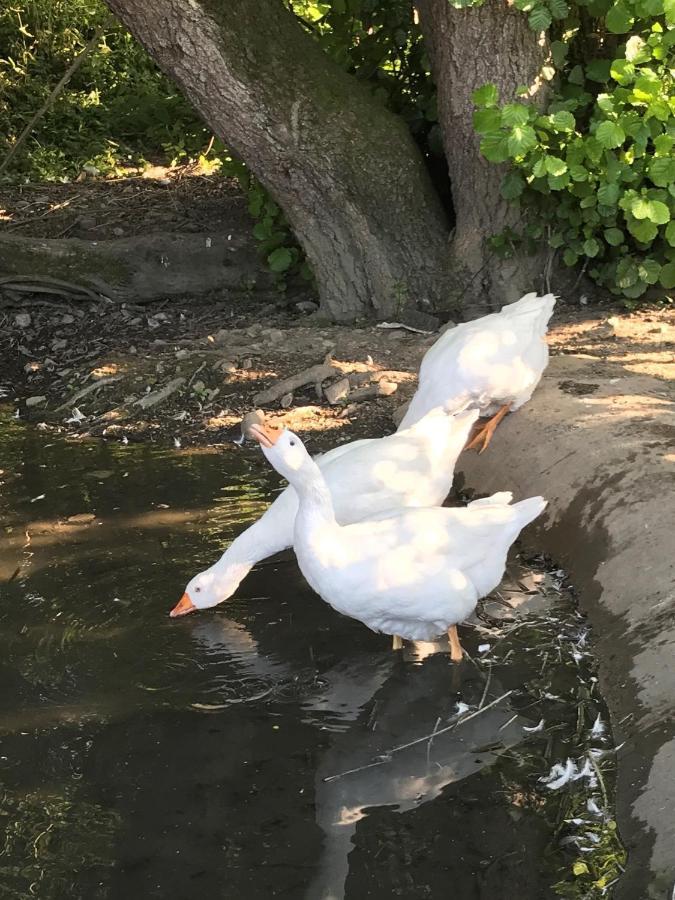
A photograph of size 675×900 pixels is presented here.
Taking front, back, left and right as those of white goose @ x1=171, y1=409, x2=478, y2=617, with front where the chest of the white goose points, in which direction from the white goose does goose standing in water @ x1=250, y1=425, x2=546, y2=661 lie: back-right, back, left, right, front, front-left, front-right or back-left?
left

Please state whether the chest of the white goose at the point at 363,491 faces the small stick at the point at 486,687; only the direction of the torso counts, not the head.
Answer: no

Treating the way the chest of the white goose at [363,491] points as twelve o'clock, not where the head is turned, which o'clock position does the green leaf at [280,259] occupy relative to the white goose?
The green leaf is roughly at 3 o'clock from the white goose.

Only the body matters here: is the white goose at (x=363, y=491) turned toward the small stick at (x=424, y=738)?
no

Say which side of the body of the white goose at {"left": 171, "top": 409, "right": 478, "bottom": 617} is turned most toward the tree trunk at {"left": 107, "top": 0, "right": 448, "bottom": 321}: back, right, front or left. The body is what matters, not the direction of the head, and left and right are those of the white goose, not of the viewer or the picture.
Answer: right

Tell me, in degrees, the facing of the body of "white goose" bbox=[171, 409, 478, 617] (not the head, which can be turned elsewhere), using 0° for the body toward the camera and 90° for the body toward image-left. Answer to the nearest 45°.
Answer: approximately 90°

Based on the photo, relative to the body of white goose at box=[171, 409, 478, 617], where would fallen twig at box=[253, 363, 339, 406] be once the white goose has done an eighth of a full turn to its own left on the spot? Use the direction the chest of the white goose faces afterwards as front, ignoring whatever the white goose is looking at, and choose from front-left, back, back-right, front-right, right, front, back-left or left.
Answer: back-right

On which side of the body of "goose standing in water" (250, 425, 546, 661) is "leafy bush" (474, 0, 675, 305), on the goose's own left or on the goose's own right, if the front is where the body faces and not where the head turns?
on the goose's own right

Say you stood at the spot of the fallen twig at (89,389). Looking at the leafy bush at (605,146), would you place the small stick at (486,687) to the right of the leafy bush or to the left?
right

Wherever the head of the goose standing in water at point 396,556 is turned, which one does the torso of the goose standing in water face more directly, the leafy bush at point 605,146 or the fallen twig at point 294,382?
the fallen twig

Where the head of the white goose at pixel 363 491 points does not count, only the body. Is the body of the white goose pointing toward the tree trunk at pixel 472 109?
no

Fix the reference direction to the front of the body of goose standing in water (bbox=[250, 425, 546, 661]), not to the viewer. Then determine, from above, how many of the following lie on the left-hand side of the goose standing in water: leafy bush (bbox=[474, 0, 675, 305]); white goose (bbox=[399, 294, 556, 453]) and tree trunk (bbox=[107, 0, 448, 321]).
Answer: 0

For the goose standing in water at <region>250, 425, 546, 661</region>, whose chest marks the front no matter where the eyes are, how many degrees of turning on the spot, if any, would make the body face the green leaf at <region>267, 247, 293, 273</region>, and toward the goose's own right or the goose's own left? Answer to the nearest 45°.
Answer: approximately 90° to the goose's own right

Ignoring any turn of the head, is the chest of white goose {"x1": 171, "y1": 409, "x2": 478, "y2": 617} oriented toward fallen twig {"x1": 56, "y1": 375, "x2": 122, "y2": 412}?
no

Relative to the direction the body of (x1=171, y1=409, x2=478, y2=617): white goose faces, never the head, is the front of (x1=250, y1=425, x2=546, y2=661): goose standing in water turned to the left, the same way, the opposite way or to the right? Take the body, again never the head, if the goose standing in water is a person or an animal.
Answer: the same way

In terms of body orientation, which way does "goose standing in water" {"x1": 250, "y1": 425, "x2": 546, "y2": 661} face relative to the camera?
to the viewer's left
